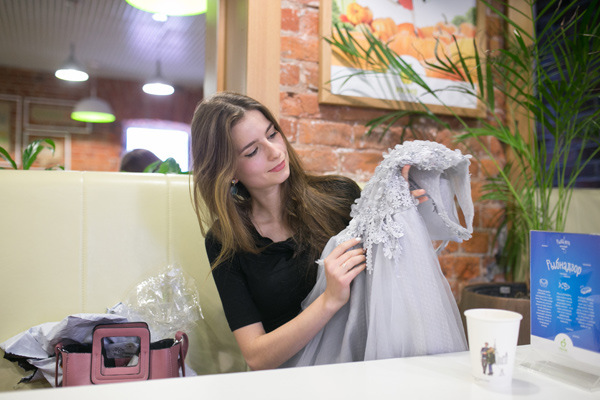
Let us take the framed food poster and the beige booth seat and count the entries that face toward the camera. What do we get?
2

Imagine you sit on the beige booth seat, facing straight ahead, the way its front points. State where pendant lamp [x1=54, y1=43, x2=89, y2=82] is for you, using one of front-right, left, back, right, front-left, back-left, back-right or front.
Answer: back

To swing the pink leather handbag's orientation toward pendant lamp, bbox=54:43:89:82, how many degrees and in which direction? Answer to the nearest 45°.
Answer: approximately 180°

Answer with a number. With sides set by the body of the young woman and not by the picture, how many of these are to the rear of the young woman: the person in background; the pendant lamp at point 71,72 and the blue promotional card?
2

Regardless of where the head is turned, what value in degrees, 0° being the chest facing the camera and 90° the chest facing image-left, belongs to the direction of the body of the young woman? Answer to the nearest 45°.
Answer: approximately 315°

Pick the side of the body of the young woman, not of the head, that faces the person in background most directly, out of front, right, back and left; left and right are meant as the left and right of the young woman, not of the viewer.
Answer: back

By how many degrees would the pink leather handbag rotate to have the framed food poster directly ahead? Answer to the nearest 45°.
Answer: approximately 135° to its left

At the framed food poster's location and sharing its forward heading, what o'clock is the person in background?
The person in background is roughly at 3 o'clock from the framed food poster.

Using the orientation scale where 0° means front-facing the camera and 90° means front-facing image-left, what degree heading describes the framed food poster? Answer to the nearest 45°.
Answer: approximately 0°
